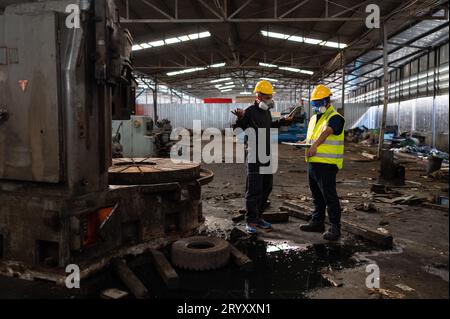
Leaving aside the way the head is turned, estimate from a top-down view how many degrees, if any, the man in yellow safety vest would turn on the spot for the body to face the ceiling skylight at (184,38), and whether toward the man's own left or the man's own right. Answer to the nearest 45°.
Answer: approximately 90° to the man's own right

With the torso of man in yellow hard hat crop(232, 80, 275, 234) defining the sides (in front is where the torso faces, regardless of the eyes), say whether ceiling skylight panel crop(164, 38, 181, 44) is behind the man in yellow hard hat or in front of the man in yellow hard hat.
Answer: behind

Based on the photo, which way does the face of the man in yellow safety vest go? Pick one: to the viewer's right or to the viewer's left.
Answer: to the viewer's left

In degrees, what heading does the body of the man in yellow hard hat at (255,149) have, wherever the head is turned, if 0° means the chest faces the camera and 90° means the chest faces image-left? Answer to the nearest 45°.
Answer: approximately 315°

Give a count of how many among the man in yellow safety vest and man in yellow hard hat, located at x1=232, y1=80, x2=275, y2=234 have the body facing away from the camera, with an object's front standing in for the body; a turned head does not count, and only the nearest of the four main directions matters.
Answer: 0

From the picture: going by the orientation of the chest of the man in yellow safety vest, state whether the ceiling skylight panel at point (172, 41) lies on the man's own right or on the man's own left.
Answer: on the man's own right

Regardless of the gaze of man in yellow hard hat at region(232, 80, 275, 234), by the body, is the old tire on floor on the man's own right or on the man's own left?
on the man's own right

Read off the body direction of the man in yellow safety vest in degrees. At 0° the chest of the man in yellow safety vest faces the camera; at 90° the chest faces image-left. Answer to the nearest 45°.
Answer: approximately 45°
